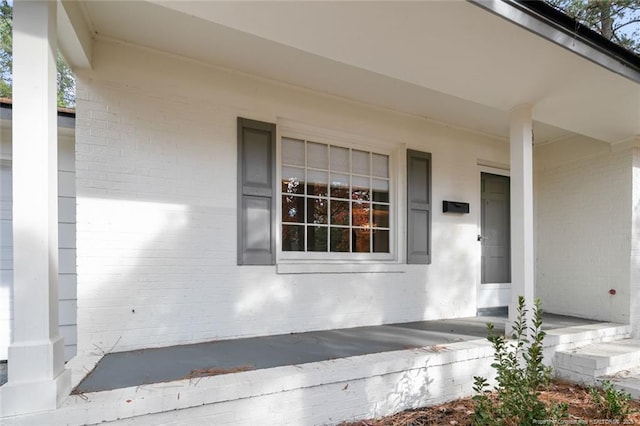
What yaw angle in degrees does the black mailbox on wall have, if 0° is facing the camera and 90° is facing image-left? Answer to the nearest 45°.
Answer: approximately 315°

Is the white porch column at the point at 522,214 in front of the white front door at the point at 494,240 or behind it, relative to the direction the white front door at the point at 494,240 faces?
in front

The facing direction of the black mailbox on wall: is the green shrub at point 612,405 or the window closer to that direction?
the green shrub

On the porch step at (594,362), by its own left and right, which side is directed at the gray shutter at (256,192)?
right

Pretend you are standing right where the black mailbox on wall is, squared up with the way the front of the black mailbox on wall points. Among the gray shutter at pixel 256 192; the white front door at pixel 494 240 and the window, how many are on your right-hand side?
2

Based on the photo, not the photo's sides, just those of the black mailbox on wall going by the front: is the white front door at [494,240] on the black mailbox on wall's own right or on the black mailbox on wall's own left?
on the black mailbox on wall's own left

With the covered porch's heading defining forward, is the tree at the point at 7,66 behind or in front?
behind

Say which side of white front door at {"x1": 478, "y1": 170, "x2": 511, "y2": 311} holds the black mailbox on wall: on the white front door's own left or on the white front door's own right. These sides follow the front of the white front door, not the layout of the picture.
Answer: on the white front door's own right

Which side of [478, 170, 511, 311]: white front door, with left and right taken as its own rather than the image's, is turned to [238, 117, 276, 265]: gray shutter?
right
